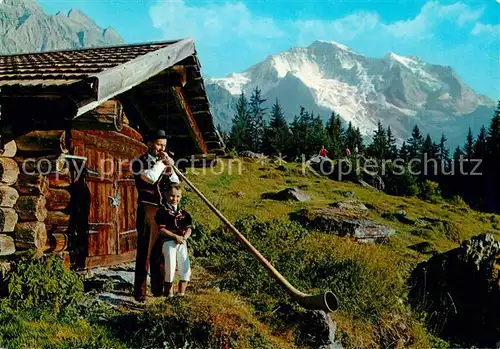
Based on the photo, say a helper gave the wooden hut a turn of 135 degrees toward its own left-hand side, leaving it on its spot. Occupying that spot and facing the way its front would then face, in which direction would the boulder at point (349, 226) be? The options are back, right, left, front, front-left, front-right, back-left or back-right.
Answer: front-right

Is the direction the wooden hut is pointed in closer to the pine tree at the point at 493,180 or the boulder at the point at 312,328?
the boulder

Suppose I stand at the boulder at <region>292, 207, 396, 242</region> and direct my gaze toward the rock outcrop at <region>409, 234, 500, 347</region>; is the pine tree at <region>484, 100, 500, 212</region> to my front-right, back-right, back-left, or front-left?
back-left

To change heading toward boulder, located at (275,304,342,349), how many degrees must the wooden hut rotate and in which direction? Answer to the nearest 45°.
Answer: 0° — it already faces it

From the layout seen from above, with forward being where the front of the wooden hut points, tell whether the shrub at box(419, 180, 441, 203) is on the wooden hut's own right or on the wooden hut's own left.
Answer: on the wooden hut's own left

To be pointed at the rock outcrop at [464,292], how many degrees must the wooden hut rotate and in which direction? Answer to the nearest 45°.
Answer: approximately 45° to its left

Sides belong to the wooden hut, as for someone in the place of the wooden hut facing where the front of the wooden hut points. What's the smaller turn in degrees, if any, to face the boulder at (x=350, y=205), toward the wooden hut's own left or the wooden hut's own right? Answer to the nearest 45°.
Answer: approximately 90° to the wooden hut's own left

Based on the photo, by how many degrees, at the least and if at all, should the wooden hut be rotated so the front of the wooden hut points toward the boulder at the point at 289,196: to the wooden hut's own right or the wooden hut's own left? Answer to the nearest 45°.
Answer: approximately 90° to the wooden hut's own left

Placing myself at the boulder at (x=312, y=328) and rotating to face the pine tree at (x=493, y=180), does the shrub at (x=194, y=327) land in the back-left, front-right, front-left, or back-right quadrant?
back-left

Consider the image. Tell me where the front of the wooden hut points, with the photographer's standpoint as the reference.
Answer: facing the viewer and to the right of the viewer

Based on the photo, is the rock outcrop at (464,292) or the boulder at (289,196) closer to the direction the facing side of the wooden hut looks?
the rock outcrop
